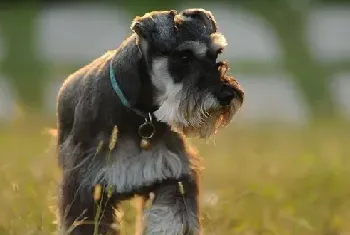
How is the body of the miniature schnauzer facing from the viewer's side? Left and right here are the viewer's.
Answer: facing the viewer and to the right of the viewer
